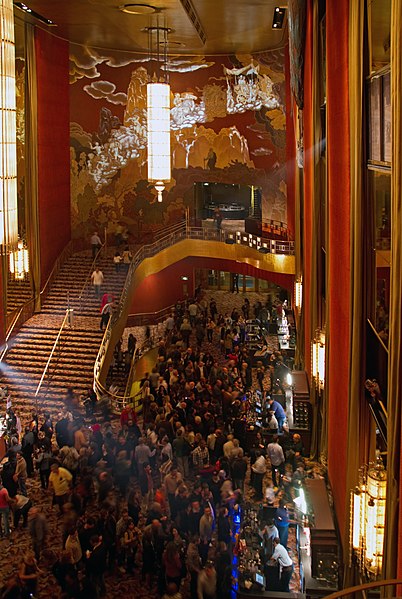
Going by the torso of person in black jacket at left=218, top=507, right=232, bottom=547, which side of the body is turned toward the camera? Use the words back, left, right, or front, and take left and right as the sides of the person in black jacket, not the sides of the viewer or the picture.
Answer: right

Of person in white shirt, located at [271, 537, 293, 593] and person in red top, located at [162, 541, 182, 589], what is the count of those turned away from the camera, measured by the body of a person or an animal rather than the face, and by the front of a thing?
1

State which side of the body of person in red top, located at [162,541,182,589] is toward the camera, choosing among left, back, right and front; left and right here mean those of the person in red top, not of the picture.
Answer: back

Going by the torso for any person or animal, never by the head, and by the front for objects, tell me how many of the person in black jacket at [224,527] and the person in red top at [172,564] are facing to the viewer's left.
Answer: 0

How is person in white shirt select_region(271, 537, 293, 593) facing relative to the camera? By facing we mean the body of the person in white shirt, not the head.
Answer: to the viewer's left

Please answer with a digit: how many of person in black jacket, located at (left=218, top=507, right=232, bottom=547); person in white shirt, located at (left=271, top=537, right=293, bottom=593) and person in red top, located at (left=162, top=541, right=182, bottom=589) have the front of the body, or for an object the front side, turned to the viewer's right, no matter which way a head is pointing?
1

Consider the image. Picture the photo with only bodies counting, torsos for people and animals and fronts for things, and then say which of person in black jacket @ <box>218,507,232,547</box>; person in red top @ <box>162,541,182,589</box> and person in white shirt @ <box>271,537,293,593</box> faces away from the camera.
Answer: the person in red top

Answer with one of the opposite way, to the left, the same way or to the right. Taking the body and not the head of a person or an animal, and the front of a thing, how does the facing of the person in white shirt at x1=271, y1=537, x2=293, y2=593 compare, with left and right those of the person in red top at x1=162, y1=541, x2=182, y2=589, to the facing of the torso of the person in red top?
to the left

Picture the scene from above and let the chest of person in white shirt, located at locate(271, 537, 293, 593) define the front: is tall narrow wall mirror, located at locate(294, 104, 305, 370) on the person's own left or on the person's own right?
on the person's own right

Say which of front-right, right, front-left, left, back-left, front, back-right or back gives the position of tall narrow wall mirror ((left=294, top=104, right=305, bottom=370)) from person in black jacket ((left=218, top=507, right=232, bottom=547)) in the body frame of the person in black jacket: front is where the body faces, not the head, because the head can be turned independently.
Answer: left

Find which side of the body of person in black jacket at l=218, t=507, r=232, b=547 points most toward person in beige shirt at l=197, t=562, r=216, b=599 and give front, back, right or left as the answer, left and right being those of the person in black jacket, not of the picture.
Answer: right
